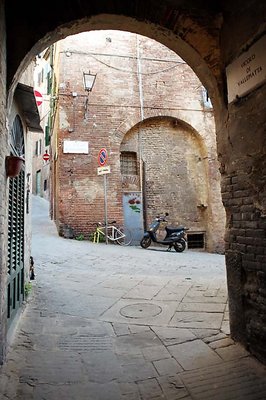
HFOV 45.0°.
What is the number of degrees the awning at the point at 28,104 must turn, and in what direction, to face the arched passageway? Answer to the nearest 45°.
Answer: approximately 45° to its right

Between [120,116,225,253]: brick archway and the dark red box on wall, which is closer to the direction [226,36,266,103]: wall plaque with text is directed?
the dark red box on wall

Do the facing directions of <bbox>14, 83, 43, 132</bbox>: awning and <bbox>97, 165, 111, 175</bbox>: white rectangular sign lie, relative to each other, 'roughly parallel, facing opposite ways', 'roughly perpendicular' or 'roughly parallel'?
roughly perpendicular

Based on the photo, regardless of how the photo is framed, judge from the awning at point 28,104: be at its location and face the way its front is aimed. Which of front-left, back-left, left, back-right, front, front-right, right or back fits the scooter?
front-left

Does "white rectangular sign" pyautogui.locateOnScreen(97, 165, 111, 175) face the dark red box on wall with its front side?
yes

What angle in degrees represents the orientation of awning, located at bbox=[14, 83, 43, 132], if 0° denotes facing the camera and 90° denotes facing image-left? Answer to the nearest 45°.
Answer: approximately 270°

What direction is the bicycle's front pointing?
to the viewer's left
